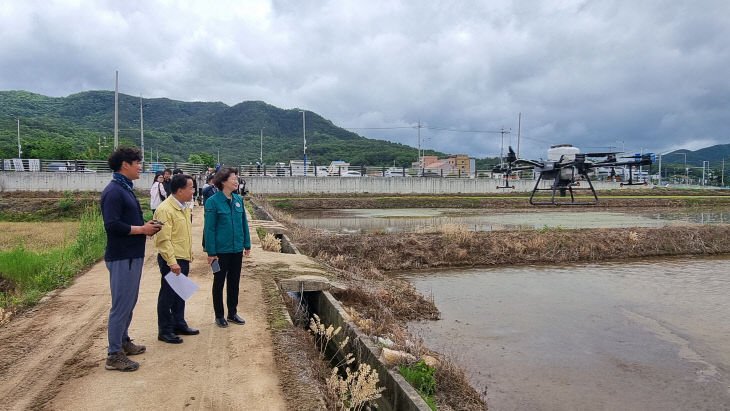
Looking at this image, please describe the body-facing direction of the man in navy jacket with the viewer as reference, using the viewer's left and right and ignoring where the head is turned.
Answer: facing to the right of the viewer

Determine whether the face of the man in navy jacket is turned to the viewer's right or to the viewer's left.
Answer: to the viewer's right

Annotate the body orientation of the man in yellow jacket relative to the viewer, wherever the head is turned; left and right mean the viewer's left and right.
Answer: facing to the right of the viewer

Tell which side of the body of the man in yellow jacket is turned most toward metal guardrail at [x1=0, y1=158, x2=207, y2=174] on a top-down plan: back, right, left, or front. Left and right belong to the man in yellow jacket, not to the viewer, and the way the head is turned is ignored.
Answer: left

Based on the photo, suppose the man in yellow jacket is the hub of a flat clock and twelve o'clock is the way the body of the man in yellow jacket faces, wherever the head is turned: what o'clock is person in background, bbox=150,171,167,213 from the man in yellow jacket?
The person in background is roughly at 9 o'clock from the man in yellow jacket.

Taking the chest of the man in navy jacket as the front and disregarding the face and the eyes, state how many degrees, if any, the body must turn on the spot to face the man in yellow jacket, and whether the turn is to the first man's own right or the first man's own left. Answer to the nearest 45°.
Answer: approximately 45° to the first man's own left

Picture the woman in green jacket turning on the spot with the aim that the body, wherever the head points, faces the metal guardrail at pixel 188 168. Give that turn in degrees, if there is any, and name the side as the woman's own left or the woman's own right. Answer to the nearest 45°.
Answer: approximately 135° to the woman's own left

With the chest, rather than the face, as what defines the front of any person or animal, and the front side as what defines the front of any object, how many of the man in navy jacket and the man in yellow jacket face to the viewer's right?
2

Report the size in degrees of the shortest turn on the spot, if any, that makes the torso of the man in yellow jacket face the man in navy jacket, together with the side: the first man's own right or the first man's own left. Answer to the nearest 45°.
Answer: approximately 135° to the first man's own right

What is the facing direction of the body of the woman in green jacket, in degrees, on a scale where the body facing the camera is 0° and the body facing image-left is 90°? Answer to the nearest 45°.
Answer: approximately 315°

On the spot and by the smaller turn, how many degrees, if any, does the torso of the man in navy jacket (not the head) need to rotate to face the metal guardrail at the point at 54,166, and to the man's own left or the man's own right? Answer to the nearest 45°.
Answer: approximately 90° to the man's own left

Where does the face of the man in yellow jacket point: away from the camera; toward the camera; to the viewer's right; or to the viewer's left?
to the viewer's right

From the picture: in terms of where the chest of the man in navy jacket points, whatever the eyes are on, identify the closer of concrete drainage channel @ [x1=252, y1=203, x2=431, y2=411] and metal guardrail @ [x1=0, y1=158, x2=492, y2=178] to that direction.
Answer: the concrete drainage channel
